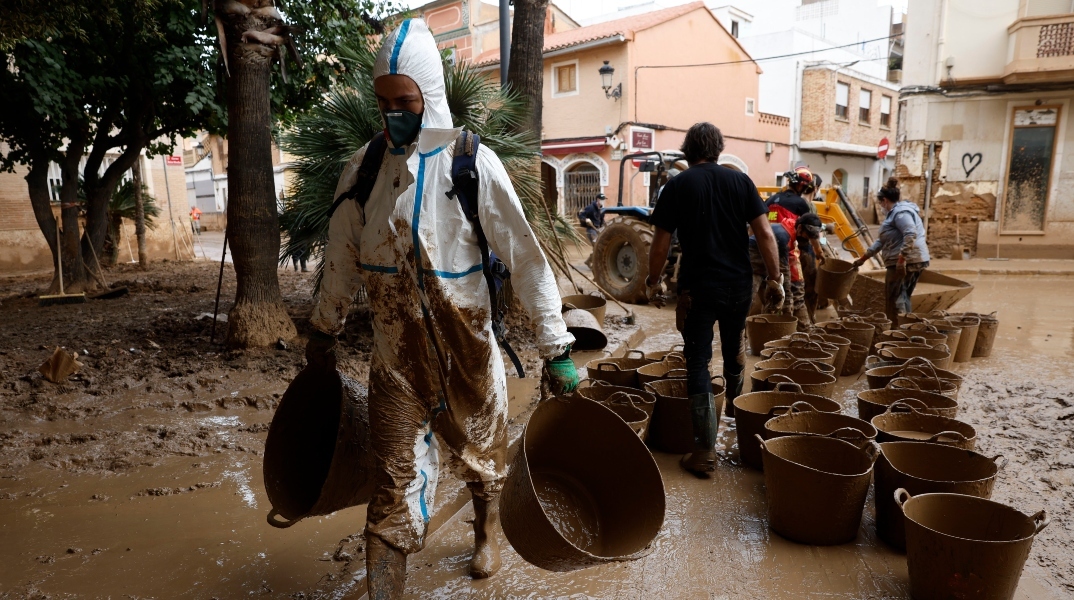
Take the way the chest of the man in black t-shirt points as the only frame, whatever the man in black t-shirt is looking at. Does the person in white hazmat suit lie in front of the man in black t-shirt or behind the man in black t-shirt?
behind

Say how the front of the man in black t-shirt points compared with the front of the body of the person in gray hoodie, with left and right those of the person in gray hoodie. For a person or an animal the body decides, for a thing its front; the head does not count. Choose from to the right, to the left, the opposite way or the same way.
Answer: to the right

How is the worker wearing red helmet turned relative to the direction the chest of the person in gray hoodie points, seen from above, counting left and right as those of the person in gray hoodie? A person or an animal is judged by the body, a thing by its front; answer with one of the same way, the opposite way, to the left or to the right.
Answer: the opposite way

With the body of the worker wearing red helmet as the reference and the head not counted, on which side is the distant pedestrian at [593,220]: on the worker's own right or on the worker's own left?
on the worker's own left

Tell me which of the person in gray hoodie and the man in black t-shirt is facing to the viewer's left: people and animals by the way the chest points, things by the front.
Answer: the person in gray hoodie

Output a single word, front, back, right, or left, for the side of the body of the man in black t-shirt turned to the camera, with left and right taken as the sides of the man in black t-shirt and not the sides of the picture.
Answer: back

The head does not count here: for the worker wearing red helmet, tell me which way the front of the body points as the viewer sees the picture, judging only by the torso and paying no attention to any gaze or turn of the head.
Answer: to the viewer's right

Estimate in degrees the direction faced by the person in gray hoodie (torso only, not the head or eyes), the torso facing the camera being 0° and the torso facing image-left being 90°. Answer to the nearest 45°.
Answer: approximately 90°

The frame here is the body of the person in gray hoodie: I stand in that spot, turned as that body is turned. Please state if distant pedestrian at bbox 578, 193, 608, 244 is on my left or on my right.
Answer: on my right

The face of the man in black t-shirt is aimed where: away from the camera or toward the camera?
away from the camera
